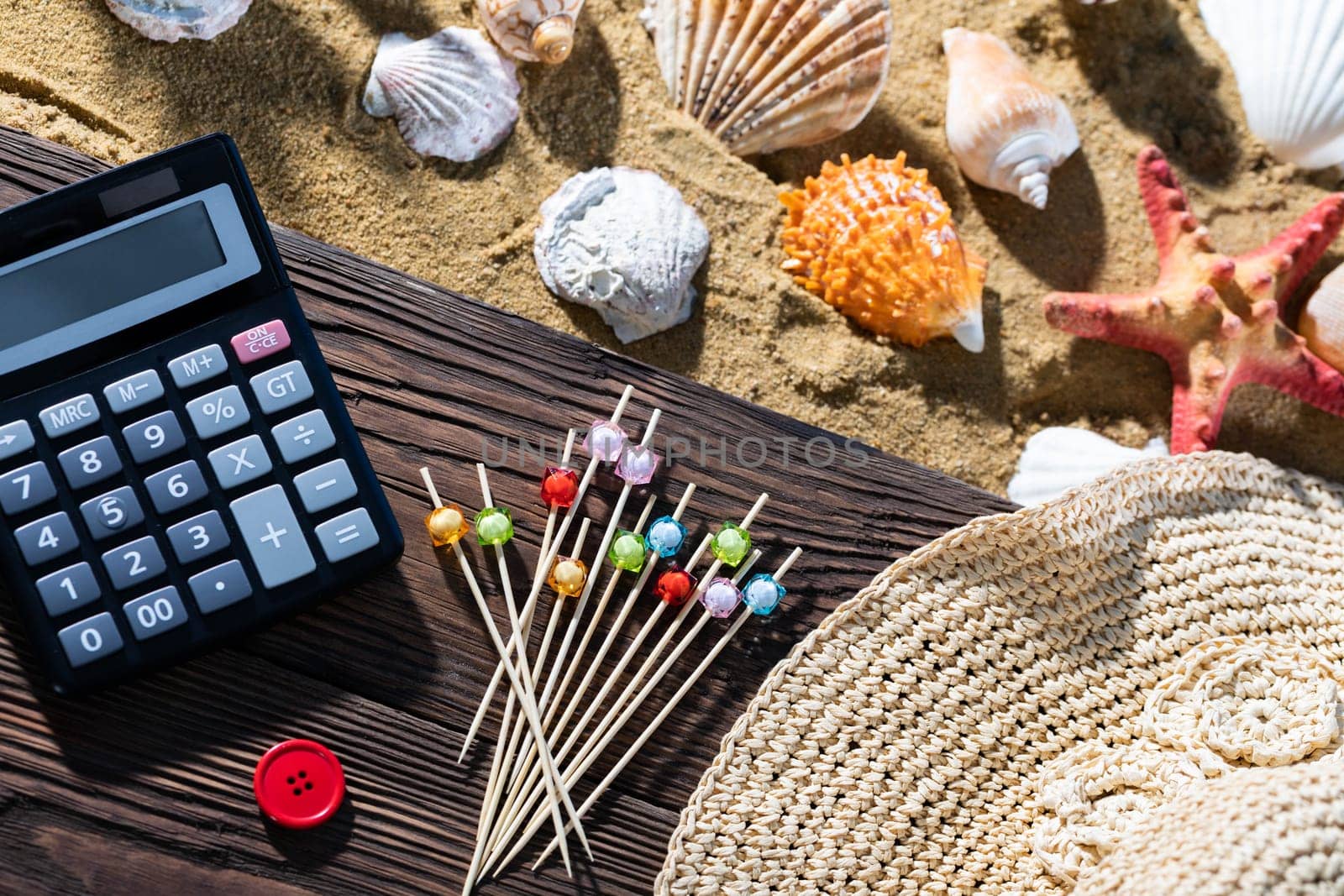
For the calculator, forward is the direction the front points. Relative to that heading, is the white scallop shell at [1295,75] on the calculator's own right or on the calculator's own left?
on the calculator's own left

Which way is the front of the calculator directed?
toward the camera

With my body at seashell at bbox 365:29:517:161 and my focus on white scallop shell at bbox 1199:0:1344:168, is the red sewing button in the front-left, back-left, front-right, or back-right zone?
back-right
